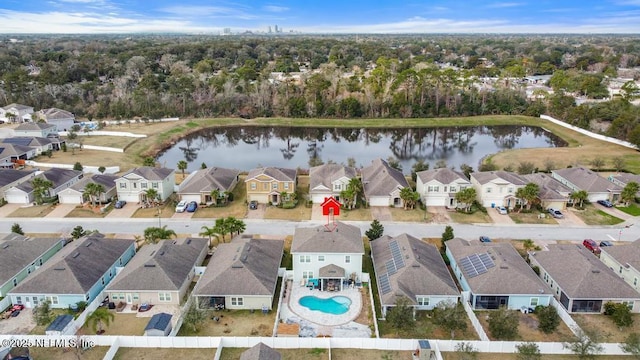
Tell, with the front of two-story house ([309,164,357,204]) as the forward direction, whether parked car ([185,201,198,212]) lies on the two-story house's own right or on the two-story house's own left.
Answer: on the two-story house's own right

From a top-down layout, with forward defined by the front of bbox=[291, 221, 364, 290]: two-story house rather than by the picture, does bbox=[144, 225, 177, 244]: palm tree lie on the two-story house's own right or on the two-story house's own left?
on the two-story house's own left

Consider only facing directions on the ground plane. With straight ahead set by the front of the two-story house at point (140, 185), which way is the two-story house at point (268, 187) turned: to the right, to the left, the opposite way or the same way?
the same way

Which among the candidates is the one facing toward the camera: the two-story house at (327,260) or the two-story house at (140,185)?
the two-story house at (140,185)

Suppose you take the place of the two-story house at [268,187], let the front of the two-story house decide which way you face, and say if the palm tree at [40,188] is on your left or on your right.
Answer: on your right

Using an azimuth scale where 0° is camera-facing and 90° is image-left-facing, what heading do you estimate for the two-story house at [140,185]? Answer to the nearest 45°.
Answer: approximately 0°

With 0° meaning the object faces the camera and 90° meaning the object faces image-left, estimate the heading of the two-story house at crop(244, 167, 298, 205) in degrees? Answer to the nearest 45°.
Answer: approximately 0°

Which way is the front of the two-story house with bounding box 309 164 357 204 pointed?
toward the camera

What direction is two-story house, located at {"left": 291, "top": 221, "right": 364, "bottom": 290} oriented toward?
away from the camera

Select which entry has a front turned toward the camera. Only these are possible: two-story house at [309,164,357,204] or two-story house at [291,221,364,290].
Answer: two-story house at [309,164,357,204]

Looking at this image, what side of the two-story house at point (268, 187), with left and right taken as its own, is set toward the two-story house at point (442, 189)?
left

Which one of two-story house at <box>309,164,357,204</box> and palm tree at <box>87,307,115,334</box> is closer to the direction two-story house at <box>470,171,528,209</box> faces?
the palm tree

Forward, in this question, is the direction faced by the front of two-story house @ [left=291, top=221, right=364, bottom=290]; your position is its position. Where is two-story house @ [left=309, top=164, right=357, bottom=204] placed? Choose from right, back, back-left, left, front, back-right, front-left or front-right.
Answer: front

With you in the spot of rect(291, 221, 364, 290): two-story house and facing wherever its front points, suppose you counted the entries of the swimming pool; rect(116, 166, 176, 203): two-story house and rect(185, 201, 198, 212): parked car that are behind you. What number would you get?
1

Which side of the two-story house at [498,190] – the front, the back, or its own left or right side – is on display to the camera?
front

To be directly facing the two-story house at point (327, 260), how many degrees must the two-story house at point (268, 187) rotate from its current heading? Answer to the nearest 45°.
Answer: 0° — it already faces it

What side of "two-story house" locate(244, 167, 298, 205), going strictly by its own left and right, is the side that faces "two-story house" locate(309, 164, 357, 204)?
left

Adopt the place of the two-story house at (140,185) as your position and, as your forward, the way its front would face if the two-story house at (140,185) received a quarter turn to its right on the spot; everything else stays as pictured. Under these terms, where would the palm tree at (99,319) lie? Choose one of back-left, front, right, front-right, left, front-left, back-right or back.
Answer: left
